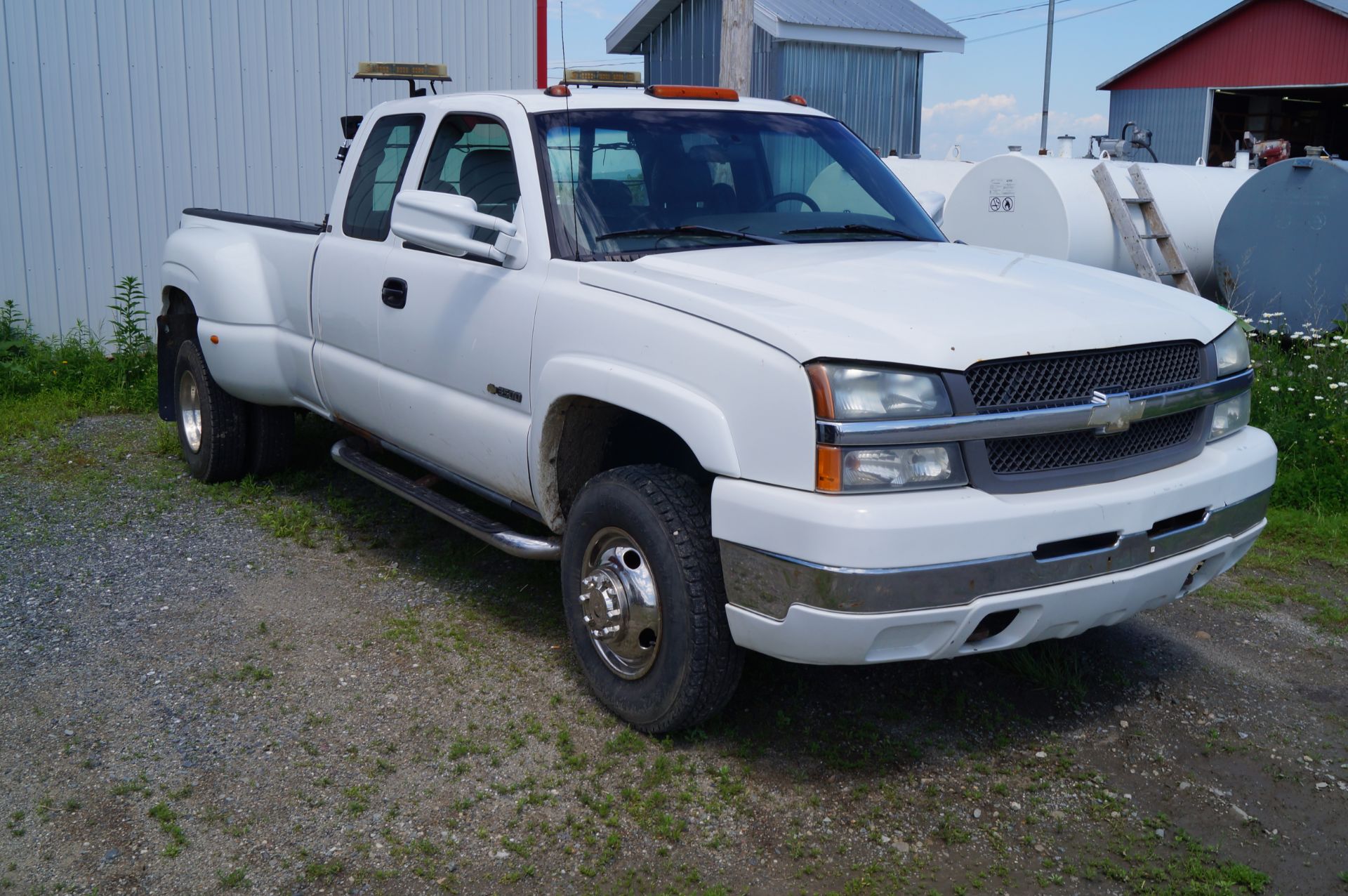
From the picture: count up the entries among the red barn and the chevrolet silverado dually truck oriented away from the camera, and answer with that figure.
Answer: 0

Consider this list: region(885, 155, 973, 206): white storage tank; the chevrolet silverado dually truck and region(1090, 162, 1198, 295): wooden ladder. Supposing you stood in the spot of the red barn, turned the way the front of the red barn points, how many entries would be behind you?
0

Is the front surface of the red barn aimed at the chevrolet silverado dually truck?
yes

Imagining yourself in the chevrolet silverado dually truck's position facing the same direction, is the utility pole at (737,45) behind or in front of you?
behind

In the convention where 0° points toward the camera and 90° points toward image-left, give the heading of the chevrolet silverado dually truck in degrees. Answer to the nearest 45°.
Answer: approximately 315°

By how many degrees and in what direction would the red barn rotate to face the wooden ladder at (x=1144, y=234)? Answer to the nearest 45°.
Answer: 0° — it already faces it

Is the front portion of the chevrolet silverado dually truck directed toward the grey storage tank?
no

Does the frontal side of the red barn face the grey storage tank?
yes

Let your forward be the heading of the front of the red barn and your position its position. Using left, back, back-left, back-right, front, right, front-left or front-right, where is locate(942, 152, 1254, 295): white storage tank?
front

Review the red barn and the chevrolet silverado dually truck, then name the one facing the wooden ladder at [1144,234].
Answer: the red barn

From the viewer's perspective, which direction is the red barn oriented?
toward the camera

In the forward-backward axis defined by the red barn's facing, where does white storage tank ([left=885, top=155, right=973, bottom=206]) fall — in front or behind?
in front

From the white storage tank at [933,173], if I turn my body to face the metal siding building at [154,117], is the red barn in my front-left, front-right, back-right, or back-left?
back-right
